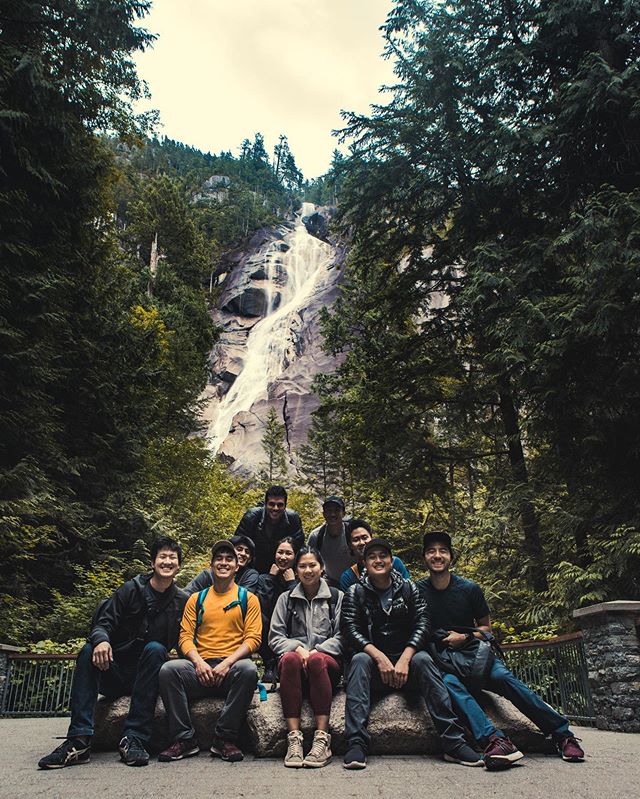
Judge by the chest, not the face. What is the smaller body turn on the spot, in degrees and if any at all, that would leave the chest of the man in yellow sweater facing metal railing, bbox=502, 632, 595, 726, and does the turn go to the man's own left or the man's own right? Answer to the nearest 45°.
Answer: approximately 135° to the man's own left

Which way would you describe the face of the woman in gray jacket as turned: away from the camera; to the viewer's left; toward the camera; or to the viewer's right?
toward the camera

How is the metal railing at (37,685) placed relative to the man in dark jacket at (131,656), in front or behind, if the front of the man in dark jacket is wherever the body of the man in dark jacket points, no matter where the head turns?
behind

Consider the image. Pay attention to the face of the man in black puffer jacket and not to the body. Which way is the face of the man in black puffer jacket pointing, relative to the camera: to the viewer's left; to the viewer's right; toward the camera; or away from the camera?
toward the camera

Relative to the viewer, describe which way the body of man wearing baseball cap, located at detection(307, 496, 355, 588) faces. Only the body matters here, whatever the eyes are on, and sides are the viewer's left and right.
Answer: facing the viewer

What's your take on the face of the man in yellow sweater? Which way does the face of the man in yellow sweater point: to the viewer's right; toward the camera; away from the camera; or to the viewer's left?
toward the camera

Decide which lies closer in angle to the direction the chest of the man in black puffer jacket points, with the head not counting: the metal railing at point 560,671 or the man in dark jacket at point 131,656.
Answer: the man in dark jacket

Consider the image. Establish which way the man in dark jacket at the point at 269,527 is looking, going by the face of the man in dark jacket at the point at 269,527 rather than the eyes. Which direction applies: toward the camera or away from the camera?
toward the camera

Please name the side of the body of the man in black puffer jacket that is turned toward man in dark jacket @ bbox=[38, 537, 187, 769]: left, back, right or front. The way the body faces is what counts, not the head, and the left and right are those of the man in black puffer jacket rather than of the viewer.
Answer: right

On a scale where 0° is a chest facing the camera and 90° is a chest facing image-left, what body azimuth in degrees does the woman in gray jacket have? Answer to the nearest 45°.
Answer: approximately 0°

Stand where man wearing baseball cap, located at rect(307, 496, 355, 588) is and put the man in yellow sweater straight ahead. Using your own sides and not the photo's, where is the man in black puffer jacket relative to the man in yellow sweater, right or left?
left

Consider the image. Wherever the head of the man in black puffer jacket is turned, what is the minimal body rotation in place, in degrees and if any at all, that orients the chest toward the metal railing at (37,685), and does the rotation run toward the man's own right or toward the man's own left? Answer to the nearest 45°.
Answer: approximately 135° to the man's own right

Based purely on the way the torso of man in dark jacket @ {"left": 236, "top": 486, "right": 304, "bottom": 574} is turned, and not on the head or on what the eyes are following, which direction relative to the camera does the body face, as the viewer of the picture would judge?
toward the camera

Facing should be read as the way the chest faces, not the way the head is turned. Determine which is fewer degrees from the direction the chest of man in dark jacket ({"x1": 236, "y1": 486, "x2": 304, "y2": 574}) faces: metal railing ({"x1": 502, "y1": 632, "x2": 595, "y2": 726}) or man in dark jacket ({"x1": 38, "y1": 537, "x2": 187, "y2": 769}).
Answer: the man in dark jacket

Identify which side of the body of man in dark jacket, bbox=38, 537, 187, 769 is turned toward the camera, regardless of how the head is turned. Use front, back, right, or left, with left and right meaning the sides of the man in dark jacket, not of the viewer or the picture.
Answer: front

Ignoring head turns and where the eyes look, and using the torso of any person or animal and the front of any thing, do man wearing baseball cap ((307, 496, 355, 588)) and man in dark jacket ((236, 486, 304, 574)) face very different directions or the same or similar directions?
same or similar directions
